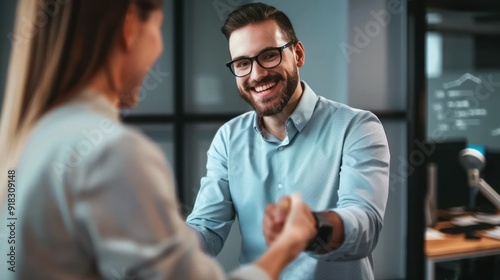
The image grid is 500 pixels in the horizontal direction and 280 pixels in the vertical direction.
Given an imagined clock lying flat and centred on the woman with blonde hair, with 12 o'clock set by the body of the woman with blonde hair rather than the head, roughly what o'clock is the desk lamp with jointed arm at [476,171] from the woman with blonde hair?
The desk lamp with jointed arm is roughly at 12 o'clock from the woman with blonde hair.

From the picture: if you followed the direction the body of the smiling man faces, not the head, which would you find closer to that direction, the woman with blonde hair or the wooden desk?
the woman with blonde hair

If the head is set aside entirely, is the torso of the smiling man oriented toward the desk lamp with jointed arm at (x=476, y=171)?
no

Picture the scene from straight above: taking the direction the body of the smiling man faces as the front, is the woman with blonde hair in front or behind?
in front

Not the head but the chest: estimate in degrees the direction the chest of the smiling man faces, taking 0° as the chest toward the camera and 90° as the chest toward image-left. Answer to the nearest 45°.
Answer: approximately 45°

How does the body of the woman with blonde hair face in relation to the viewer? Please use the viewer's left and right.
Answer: facing away from the viewer and to the right of the viewer

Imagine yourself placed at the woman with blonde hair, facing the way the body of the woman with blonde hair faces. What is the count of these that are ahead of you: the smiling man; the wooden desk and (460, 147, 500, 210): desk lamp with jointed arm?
3

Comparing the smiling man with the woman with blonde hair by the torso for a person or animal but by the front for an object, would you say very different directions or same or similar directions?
very different directions

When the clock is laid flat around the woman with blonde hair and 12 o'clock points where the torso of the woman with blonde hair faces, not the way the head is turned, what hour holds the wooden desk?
The wooden desk is roughly at 12 o'clock from the woman with blonde hair.

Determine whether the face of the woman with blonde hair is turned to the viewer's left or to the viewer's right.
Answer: to the viewer's right

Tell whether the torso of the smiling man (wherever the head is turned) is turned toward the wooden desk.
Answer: no

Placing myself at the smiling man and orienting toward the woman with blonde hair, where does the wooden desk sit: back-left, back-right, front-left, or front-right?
back-left

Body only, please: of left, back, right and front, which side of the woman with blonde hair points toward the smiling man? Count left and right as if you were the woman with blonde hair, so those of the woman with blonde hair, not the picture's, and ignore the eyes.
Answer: front
